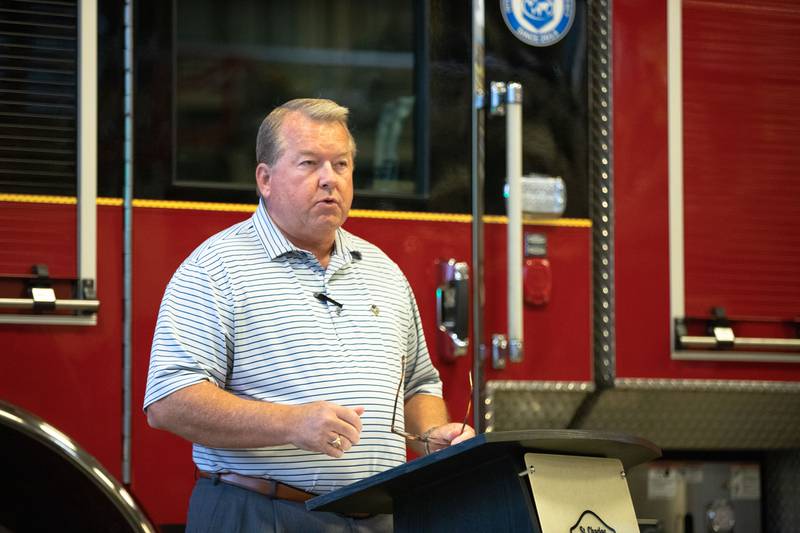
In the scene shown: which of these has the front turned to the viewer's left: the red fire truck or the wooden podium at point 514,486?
the red fire truck

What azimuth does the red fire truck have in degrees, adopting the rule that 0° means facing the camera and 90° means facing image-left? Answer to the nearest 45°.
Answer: approximately 90°

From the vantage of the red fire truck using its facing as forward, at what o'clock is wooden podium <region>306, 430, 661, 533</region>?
The wooden podium is roughly at 9 o'clock from the red fire truck.

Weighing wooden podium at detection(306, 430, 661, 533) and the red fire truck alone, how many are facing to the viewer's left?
1
